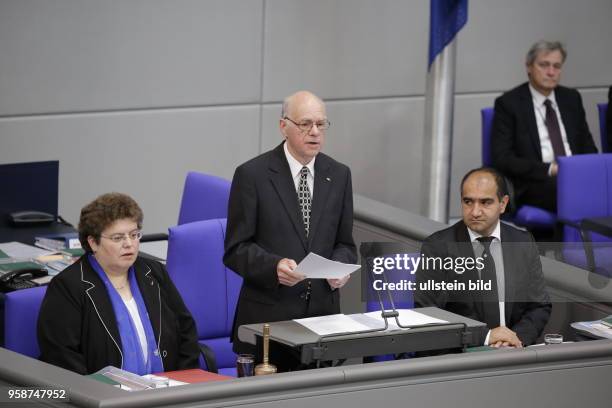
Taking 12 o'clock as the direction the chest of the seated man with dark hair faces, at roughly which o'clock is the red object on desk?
The red object on desk is roughly at 2 o'clock from the seated man with dark hair.

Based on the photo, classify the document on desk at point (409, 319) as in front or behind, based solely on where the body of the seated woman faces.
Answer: in front

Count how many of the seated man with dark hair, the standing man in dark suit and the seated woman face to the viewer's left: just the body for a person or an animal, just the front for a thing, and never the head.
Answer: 0

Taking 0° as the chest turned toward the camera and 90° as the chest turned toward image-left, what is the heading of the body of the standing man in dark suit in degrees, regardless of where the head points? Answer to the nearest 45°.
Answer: approximately 315°

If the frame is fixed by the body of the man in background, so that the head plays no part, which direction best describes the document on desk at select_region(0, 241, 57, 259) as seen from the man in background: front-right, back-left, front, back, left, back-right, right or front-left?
right

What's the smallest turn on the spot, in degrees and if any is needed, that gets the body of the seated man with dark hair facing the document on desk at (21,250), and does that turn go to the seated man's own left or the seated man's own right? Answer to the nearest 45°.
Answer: approximately 90° to the seated man's own right

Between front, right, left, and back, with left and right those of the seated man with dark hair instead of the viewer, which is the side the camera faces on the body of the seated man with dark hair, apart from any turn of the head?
front

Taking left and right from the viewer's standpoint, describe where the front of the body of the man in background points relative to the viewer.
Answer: facing the viewer and to the right of the viewer

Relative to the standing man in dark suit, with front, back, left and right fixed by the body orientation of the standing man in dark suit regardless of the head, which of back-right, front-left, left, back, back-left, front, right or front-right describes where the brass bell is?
front-right

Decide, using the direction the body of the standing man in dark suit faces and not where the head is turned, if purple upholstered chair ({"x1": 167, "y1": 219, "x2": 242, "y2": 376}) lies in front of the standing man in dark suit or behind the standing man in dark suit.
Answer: behind

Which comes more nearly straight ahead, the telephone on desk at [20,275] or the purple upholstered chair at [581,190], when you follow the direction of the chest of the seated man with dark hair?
the telephone on desk

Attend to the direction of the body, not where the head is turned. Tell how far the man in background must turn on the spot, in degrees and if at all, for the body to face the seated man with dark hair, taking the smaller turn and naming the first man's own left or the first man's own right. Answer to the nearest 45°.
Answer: approximately 45° to the first man's own right
